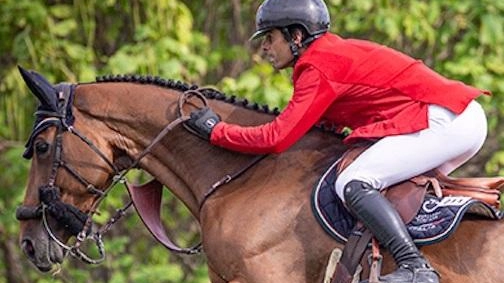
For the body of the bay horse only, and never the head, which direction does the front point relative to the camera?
to the viewer's left

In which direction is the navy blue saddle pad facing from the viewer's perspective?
to the viewer's left

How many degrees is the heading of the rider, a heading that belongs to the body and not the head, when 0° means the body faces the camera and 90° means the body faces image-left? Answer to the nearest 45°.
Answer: approximately 90°

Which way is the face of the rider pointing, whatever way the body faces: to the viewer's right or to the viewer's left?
to the viewer's left
